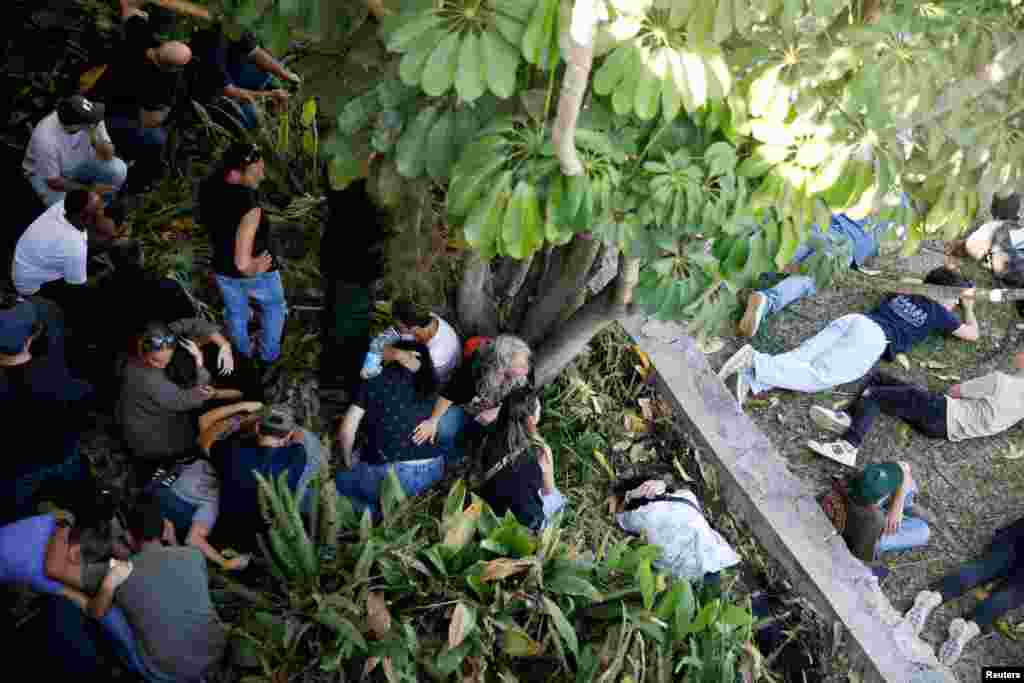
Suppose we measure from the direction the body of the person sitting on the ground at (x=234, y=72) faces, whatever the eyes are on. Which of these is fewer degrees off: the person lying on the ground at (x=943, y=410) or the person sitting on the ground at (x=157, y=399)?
the person lying on the ground

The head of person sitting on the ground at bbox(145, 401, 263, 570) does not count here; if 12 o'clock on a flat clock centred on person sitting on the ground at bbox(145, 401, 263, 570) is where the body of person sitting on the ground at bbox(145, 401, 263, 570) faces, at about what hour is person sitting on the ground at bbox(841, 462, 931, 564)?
person sitting on the ground at bbox(841, 462, 931, 564) is roughly at 12 o'clock from person sitting on the ground at bbox(145, 401, 263, 570).

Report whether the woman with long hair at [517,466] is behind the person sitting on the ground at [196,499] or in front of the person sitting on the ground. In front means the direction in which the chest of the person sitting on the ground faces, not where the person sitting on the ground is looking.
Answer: in front

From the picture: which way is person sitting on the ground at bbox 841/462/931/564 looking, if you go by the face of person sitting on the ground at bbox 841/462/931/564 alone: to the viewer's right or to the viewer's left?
to the viewer's right

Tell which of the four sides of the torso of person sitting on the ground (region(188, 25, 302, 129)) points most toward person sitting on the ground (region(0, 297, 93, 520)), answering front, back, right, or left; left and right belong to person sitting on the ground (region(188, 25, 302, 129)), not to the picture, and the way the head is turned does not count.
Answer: right

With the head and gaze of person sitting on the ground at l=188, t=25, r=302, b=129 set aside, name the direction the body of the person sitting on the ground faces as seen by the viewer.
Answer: to the viewer's right

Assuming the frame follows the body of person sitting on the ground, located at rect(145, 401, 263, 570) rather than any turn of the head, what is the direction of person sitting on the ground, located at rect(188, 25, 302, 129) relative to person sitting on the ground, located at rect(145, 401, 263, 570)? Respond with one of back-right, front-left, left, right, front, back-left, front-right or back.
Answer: left

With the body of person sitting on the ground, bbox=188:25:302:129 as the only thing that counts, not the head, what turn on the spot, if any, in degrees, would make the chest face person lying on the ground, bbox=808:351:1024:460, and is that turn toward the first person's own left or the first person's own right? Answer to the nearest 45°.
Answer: approximately 45° to the first person's own right

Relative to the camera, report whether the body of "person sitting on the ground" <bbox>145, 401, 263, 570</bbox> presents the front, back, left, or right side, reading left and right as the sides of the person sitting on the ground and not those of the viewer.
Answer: right

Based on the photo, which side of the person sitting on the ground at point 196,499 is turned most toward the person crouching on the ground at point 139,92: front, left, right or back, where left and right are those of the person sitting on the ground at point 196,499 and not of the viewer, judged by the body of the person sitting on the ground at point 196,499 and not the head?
left

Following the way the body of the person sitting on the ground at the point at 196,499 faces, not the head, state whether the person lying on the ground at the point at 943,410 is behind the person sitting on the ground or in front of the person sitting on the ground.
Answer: in front
